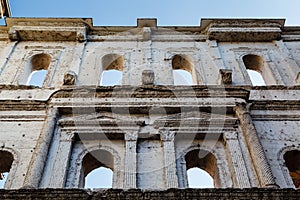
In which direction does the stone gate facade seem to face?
toward the camera
